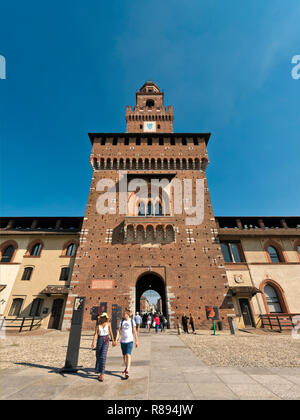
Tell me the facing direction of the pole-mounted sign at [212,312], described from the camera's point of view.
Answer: facing the viewer

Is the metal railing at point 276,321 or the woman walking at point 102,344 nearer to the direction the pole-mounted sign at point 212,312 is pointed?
the woman walking

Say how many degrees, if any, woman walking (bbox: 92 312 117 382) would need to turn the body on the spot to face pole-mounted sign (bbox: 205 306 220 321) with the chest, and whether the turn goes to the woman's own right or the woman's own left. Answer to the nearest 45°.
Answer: approximately 135° to the woman's own left

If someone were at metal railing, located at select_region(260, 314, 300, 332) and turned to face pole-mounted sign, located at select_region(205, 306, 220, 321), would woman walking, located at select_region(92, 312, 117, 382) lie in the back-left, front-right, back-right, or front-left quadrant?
front-left

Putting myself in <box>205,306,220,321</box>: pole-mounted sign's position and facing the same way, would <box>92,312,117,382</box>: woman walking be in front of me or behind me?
in front

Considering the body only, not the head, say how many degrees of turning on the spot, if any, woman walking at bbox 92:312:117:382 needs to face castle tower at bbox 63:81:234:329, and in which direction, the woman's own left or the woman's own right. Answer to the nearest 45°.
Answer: approximately 180°

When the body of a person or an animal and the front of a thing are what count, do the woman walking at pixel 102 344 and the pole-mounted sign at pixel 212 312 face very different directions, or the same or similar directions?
same or similar directions

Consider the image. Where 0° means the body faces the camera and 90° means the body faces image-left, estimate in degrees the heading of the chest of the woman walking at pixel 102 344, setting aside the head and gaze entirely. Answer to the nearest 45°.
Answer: approximately 0°

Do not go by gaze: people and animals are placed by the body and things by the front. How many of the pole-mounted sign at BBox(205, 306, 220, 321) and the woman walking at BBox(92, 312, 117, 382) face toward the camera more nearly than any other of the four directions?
2

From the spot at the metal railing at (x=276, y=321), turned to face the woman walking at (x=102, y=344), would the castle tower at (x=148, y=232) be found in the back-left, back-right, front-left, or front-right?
front-right

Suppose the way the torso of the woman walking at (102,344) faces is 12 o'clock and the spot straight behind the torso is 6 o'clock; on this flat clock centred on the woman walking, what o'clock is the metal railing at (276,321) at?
The metal railing is roughly at 8 o'clock from the woman walking.

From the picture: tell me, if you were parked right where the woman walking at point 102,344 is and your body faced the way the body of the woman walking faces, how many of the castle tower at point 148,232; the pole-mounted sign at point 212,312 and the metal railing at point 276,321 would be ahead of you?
0

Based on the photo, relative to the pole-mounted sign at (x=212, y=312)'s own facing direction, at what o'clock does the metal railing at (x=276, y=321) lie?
The metal railing is roughly at 8 o'clock from the pole-mounted sign.
